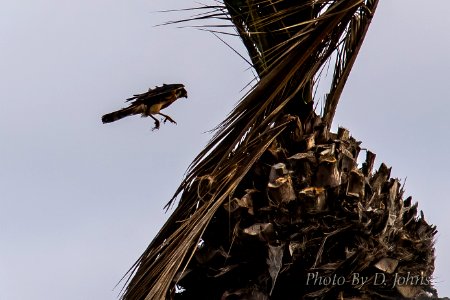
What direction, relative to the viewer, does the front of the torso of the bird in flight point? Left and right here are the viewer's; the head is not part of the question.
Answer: facing to the right of the viewer
